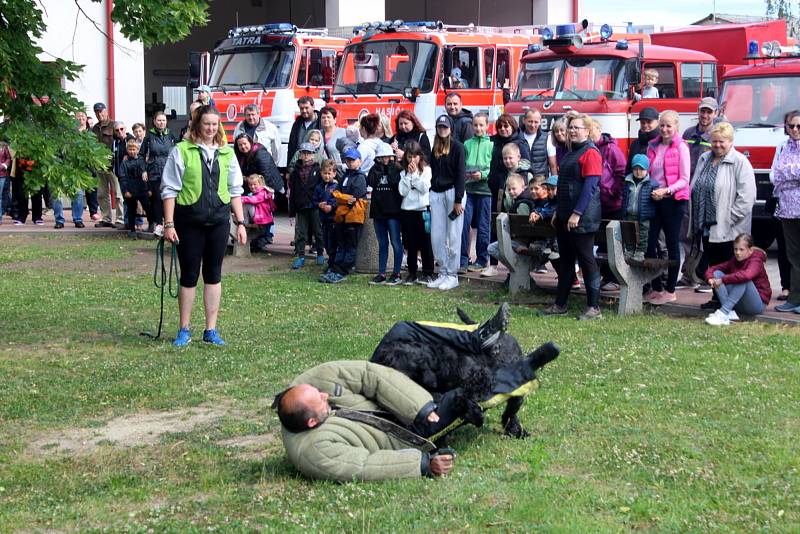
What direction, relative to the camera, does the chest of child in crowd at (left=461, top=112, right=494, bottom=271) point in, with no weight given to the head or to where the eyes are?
toward the camera

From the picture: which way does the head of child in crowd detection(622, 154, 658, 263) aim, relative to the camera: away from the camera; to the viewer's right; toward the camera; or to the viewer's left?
toward the camera

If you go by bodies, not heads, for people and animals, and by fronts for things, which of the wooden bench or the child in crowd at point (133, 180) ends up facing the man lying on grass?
the child in crowd

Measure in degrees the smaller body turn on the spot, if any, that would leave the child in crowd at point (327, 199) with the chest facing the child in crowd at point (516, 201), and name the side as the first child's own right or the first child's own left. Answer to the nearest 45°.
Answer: approximately 45° to the first child's own left

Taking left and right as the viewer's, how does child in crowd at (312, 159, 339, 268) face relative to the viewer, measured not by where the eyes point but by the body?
facing the viewer

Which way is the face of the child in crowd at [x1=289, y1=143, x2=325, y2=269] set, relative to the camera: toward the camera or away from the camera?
toward the camera

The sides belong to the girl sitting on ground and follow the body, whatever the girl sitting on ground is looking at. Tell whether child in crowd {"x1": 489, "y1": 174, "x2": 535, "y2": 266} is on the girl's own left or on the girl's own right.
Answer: on the girl's own right

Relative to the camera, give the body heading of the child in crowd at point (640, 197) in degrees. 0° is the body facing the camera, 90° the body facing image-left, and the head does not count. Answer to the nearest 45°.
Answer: approximately 45°

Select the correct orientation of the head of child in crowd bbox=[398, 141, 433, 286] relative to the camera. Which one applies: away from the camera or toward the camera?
toward the camera

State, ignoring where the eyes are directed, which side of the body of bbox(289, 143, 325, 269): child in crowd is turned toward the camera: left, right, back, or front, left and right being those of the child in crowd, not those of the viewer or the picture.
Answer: front

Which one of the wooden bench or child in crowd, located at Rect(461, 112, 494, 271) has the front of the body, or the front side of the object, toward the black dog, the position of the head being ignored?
the child in crowd

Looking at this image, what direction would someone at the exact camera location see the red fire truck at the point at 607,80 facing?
facing the viewer and to the left of the viewer

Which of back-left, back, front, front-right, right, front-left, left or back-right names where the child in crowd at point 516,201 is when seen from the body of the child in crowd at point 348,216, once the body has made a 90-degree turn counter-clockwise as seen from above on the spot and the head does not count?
front

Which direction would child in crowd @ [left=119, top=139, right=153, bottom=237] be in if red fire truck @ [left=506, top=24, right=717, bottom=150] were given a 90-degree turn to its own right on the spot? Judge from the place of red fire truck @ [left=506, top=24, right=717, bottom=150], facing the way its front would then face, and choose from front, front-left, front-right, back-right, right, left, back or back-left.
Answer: front-left

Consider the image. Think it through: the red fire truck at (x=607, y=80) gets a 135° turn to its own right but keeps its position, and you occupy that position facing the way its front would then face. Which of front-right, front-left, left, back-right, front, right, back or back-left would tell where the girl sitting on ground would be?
back
